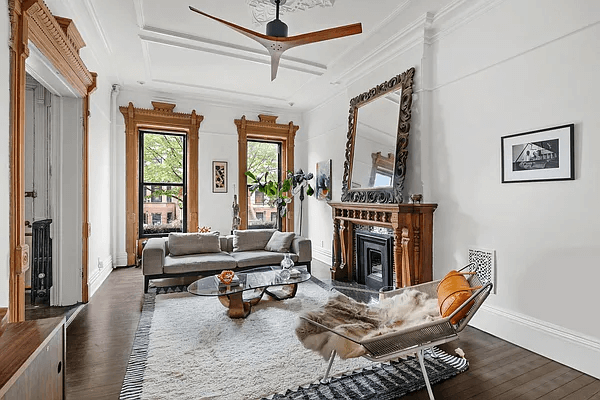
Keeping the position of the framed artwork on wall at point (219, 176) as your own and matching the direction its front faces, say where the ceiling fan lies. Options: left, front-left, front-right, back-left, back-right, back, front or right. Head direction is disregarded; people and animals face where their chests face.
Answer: front

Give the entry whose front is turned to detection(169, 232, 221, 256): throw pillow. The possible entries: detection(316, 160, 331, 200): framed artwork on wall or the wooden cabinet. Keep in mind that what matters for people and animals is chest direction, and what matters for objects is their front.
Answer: the framed artwork on wall

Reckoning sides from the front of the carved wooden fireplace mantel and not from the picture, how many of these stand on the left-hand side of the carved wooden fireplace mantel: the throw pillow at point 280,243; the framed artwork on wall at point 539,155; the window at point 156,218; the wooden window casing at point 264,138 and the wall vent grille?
2

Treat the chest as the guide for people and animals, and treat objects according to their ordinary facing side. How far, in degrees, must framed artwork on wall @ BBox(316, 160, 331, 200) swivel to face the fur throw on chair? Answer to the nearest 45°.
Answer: approximately 45° to its left

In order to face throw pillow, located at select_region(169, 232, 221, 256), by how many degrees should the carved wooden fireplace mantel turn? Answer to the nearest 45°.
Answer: approximately 45° to its right

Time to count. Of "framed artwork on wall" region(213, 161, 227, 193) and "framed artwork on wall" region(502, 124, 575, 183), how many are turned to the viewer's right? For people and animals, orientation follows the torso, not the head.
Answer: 0

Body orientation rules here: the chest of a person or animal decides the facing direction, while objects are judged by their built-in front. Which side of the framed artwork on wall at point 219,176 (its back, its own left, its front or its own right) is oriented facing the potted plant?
left

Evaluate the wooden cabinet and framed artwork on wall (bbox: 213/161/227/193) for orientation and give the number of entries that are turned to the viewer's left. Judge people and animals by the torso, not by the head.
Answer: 0

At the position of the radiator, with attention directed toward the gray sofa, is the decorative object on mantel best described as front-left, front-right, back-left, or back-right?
front-right

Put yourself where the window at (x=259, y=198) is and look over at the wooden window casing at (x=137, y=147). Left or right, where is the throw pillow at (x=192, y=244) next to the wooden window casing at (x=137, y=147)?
left

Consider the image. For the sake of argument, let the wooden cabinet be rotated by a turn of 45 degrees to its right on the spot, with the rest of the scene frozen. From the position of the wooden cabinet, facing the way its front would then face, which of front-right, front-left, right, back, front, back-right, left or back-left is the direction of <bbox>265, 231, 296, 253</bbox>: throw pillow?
back-left

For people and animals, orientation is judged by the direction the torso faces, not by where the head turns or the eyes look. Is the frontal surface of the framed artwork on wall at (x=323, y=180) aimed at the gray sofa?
yes

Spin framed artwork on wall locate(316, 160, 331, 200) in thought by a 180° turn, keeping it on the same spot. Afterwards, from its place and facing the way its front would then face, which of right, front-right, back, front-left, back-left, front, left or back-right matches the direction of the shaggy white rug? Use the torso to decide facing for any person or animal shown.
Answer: back-right

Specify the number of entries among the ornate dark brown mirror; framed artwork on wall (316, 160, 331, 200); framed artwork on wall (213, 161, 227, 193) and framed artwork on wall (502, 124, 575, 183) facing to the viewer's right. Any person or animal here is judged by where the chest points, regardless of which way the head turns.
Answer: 0

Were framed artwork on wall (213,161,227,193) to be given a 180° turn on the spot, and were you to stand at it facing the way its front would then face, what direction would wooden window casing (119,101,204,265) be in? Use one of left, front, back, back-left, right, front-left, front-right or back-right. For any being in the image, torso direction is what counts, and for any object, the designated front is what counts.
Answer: left

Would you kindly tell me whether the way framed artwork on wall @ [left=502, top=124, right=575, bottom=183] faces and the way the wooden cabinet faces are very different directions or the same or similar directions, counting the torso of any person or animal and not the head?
very different directions

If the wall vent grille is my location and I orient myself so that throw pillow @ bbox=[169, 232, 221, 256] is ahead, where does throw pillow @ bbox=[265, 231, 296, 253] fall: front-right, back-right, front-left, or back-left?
front-right

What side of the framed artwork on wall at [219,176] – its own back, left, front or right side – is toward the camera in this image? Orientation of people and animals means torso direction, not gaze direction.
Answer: front

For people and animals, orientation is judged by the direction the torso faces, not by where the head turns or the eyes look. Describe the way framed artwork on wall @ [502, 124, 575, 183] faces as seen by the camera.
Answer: facing the viewer and to the left of the viewer

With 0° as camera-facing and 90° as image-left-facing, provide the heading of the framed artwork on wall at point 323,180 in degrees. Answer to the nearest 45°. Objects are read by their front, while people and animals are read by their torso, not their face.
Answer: approximately 45°

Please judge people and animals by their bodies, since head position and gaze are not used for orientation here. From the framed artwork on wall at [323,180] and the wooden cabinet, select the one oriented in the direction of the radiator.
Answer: the framed artwork on wall

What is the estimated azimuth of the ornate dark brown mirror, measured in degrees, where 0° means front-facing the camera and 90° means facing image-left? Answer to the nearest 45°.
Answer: approximately 45°

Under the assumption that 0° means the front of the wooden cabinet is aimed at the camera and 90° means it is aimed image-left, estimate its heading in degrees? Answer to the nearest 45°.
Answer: approximately 315°
